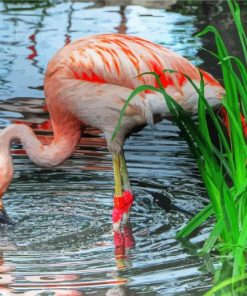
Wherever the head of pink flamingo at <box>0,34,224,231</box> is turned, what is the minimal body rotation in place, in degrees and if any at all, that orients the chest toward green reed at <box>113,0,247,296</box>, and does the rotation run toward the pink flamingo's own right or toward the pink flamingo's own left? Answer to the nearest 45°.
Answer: approximately 135° to the pink flamingo's own left

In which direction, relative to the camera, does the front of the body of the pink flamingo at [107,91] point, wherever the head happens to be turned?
to the viewer's left
